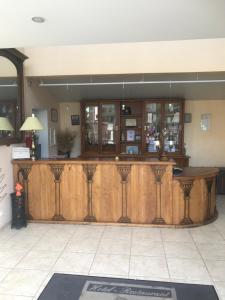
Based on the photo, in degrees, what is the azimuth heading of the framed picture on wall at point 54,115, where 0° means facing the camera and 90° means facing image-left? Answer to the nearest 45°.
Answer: approximately 315°

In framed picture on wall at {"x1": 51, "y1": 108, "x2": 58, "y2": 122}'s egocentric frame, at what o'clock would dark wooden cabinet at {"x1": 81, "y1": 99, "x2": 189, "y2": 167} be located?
The dark wooden cabinet is roughly at 11 o'clock from the framed picture on wall.

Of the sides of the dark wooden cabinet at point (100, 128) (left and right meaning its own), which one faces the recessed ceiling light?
front

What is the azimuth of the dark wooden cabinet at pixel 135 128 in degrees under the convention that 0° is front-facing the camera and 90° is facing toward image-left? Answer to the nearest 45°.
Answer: approximately 0°

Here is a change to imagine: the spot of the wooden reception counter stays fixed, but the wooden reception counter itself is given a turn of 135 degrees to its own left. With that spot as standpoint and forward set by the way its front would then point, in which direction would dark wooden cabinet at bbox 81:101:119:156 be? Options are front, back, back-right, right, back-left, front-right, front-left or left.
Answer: front-left

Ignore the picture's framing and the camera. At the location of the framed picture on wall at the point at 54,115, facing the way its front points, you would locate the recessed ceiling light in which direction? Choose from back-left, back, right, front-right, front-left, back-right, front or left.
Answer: front-right

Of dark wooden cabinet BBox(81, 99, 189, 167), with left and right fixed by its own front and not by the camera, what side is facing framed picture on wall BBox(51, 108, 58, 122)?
right

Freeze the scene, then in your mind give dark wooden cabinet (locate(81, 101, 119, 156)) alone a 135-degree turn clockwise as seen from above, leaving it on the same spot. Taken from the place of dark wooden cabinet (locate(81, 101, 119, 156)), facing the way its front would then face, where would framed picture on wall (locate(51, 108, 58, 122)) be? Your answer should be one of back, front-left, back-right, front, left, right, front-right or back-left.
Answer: front-left
